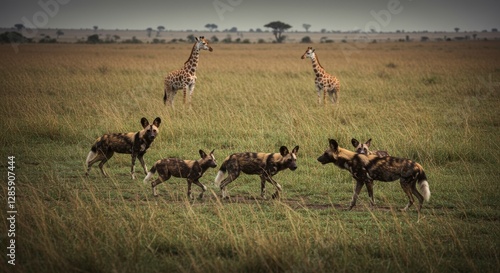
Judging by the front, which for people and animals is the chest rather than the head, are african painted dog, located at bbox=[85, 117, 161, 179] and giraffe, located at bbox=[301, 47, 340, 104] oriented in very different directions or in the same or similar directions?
very different directions

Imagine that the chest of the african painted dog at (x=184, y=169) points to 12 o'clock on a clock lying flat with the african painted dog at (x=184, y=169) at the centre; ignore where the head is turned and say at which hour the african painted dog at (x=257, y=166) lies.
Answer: the african painted dog at (x=257, y=166) is roughly at 12 o'clock from the african painted dog at (x=184, y=169).

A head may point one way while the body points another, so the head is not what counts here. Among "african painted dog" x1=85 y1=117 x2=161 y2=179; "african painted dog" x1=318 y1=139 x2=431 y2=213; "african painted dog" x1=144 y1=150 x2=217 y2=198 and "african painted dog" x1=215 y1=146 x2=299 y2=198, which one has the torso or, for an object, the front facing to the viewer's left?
"african painted dog" x1=318 y1=139 x2=431 y2=213

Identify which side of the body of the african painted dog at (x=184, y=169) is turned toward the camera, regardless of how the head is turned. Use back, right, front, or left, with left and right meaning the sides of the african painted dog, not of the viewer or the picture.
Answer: right

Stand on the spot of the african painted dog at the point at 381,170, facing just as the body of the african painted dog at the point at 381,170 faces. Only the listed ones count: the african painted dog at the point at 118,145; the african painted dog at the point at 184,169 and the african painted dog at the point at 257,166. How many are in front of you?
3

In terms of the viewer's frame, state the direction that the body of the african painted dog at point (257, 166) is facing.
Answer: to the viewer's right

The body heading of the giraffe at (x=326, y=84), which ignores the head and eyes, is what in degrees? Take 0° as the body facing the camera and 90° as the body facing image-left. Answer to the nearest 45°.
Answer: approximately 45°

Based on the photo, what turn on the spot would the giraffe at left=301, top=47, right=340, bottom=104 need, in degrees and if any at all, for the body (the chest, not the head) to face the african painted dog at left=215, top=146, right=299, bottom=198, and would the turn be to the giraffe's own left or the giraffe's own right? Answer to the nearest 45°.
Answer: approximately 45° to the giraffe's own left

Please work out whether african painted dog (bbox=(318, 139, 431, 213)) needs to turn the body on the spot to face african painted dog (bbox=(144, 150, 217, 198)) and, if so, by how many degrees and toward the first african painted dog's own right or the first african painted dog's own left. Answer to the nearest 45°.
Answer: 0° — it already faces it

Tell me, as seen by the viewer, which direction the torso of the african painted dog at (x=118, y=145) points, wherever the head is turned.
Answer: to the viewer's right

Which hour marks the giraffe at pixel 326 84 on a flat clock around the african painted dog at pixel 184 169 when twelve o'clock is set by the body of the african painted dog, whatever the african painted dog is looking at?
The giraffe is roughly at 10 o'clock from the african painted dog.

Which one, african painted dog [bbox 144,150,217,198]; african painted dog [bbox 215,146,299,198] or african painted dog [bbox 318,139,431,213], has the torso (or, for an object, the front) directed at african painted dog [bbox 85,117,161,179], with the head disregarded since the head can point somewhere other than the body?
african painted dog [bbox 318,139,431,213]

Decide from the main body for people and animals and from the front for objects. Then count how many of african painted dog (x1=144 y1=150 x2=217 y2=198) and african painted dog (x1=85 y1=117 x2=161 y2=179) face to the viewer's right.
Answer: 2

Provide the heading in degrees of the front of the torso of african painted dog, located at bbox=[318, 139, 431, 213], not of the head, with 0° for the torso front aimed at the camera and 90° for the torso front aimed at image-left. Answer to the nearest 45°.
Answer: approximately 90°
